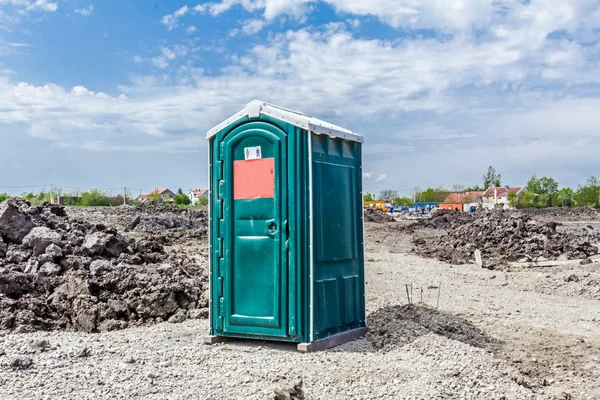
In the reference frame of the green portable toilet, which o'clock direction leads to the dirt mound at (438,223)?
The dirt mound is roughly at 5 o'clock from the green portable toilet.

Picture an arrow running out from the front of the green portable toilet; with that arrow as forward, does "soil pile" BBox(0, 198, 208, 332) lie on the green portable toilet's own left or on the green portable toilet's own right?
on the green portable toilet's own right

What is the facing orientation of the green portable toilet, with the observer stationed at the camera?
facing the viewer and to the left of the viewer

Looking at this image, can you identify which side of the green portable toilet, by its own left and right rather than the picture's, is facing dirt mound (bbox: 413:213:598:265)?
back
